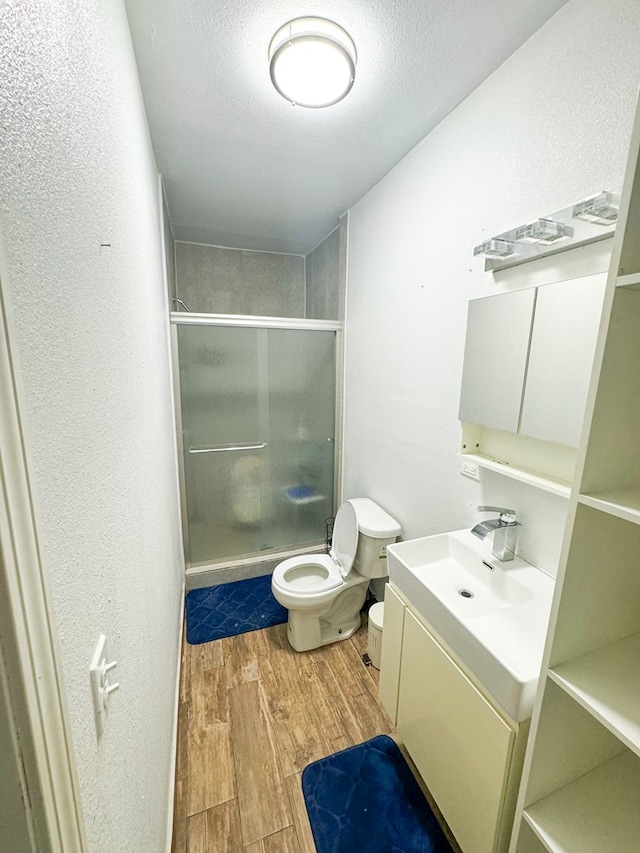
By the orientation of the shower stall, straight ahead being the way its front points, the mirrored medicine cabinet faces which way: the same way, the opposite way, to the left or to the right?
to the right

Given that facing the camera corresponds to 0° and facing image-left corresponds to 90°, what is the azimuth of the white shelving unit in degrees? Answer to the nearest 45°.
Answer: approximately 45°

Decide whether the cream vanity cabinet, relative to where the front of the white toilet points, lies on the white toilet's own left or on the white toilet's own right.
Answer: on the white toilet's own left

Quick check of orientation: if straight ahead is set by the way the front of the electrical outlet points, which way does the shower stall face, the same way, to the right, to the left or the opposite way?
to the left

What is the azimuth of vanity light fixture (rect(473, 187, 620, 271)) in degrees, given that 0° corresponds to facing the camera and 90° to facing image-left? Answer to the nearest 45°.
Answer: approximately 45°

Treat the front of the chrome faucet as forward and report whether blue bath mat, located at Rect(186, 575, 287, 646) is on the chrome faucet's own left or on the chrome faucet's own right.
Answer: on the chrome faucet's own right
